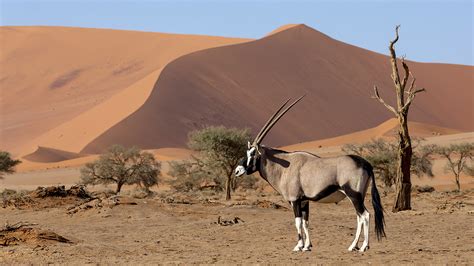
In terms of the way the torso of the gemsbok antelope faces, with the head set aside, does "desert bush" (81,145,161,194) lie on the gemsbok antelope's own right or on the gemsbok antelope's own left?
on the gemsbok antelope's own right

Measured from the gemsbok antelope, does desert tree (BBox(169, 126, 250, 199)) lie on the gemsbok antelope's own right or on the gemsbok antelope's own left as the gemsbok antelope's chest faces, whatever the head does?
on the gemsbok antelope's own right

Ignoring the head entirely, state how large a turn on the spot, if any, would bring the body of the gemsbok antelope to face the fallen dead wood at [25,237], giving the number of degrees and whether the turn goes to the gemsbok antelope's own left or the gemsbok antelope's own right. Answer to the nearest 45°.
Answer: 0° — it already faces it

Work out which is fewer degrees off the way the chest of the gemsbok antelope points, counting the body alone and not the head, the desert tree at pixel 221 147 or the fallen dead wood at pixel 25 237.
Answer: the fallen dead wood

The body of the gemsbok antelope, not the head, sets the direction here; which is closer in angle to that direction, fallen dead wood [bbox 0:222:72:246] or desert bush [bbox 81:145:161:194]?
the fallen dead wood

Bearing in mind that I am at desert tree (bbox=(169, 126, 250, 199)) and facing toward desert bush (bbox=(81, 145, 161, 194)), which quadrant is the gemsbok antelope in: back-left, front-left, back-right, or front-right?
back-left

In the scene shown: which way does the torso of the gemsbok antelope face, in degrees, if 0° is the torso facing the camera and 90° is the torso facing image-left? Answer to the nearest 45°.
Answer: approximately 90°
